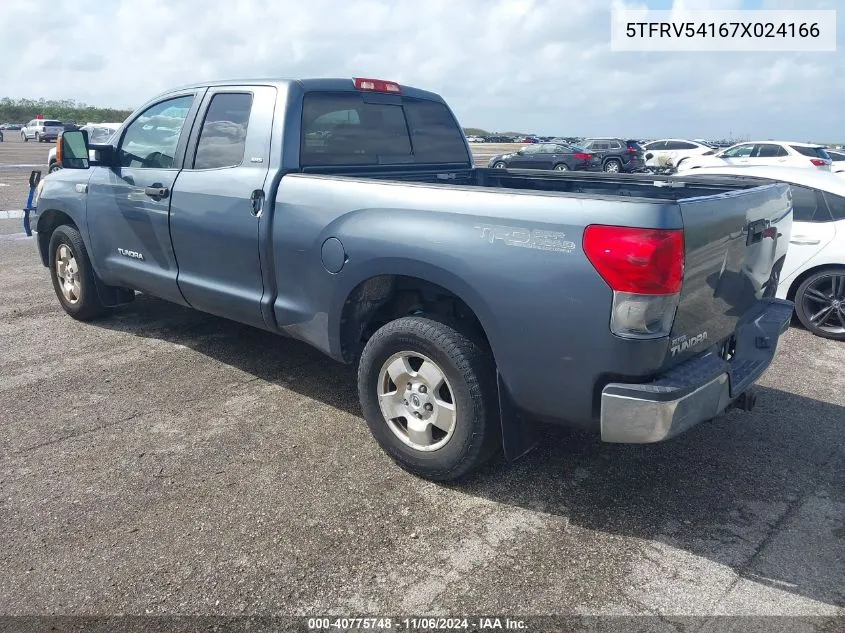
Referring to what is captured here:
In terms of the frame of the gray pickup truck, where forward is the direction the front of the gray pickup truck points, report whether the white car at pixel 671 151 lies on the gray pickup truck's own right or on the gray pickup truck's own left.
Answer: on the gray pickup truck's own right

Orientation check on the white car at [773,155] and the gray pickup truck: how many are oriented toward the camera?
0

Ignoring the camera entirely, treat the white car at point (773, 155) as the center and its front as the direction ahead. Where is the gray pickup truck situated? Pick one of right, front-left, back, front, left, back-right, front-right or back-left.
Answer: left

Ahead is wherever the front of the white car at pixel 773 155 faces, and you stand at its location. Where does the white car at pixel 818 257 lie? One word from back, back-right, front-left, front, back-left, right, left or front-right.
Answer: left

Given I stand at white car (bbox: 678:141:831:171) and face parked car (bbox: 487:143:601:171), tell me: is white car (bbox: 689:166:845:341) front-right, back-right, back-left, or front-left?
back-left

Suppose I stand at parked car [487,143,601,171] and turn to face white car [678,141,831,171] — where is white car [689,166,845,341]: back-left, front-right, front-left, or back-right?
front-right

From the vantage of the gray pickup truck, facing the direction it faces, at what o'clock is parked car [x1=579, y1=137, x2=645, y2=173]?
The parked car is roughly at 2 o'clock from the gray pickup truck.

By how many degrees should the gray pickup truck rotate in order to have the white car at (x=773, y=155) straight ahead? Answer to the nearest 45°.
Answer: approximately 90° to its right

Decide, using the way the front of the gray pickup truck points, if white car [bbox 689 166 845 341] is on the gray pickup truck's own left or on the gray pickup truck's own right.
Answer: on the gray pickup truck's own right

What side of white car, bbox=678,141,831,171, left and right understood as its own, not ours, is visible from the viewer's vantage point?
left

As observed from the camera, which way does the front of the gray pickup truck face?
facing away from the viewer and to the left of the viewer

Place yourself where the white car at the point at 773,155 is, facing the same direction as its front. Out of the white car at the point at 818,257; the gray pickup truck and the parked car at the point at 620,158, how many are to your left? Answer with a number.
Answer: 2
